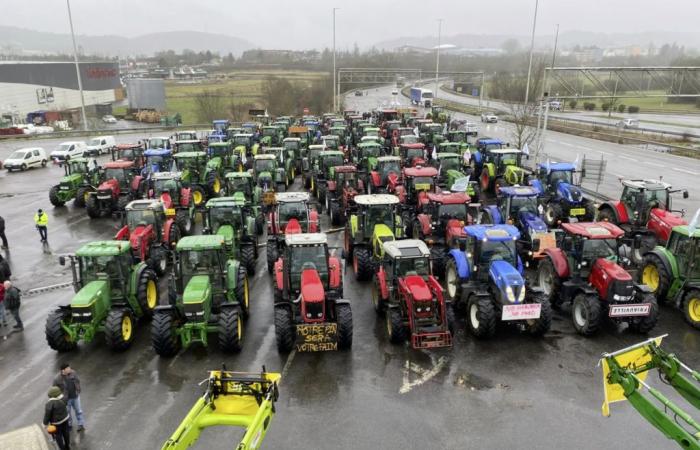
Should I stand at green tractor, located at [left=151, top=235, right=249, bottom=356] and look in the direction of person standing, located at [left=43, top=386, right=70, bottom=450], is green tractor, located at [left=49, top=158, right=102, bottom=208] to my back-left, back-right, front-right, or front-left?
back-right

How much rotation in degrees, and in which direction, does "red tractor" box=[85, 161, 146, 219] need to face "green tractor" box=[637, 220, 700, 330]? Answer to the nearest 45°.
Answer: approximately 90° to its left

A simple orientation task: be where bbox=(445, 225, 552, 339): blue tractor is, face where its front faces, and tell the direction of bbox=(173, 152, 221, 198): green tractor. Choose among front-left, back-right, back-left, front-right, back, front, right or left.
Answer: back

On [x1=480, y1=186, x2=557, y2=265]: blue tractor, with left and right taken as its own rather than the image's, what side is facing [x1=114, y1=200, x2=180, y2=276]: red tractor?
right

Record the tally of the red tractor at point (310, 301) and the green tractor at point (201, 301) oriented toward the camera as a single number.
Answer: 2

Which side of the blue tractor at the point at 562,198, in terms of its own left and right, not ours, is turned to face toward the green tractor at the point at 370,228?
right

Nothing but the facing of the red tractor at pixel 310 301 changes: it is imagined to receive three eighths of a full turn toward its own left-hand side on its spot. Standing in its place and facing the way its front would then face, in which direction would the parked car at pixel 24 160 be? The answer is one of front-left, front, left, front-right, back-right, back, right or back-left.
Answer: left

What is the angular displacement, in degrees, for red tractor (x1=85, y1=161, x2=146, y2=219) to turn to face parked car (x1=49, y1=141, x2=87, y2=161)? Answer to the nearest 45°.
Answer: approximately 135° to its right

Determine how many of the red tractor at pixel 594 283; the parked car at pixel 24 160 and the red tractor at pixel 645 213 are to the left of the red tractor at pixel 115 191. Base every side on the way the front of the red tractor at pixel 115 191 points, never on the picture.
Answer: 2

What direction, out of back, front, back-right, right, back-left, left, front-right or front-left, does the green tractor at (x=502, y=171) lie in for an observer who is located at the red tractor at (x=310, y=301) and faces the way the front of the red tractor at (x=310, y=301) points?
back-left

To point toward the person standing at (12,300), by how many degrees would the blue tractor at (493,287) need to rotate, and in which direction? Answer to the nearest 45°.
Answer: approximately 135° to its right
